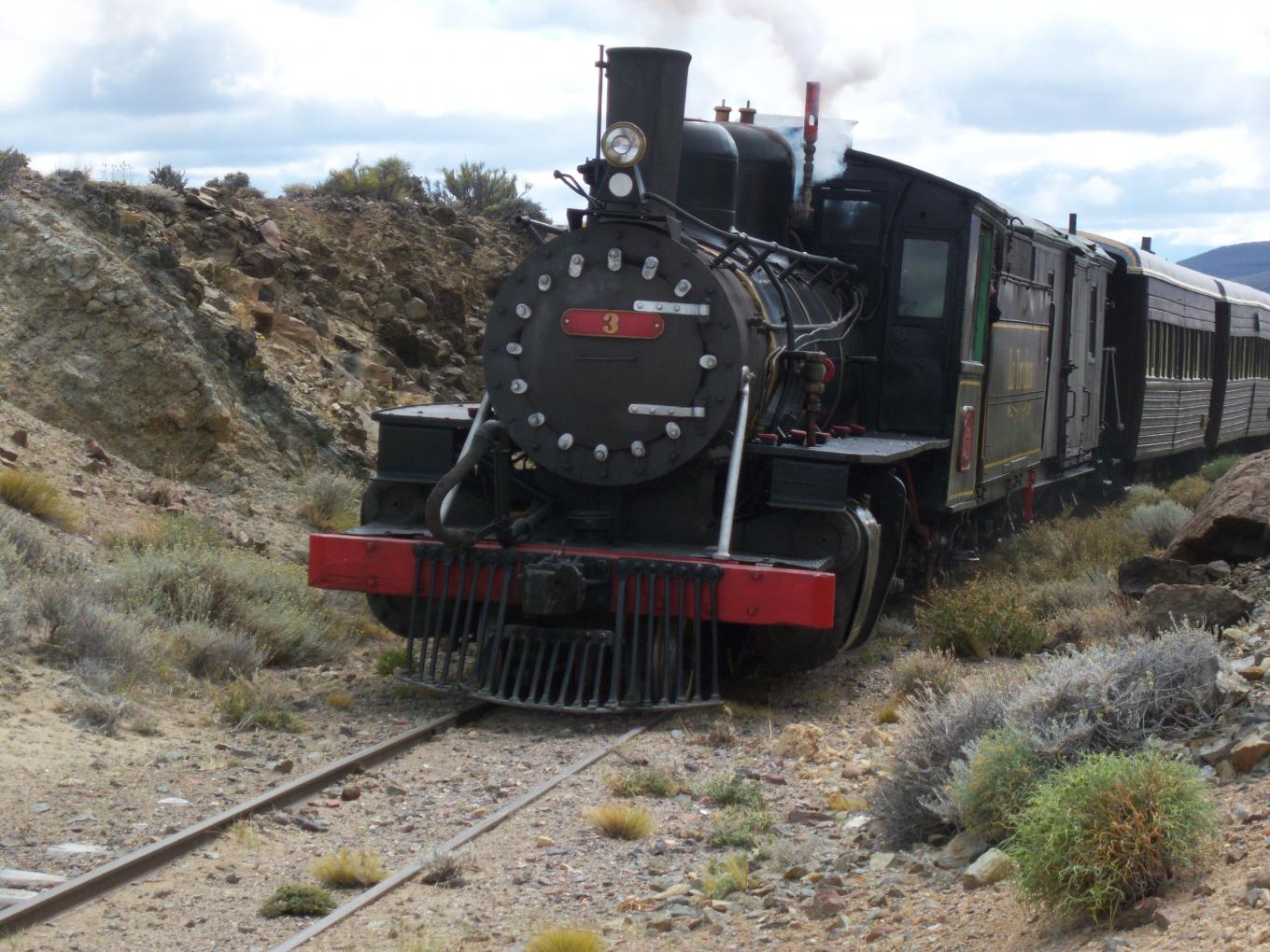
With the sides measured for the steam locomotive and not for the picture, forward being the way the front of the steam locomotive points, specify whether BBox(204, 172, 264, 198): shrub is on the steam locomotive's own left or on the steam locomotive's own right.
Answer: on the steam locomotive's own right

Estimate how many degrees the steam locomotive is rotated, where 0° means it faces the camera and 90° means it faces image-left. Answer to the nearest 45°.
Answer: approximately 45°

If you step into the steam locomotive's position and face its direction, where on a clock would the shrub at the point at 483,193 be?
The shrub is roughly at 4 o'clock from the steam locomotive.

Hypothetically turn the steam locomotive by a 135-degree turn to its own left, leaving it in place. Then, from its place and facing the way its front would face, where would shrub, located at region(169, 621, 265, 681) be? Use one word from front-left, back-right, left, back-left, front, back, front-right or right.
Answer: back

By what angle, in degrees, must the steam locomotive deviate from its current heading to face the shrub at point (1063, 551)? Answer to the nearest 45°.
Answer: approximately 180°

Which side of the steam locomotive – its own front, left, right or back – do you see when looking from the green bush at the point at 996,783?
front

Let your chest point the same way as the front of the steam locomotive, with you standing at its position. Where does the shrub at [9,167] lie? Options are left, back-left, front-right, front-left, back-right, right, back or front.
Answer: right

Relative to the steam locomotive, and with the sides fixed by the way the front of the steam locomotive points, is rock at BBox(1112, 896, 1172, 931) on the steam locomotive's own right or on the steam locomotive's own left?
on the steam locomotive's own left

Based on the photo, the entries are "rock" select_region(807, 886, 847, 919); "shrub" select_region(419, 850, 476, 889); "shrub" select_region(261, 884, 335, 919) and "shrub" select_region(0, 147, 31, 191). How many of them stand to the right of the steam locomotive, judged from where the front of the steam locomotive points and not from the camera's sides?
1

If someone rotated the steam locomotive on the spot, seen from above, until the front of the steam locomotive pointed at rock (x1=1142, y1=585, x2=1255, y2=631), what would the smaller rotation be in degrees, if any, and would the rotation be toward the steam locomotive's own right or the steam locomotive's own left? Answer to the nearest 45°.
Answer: approximately 135° to the steam locomotive's own left

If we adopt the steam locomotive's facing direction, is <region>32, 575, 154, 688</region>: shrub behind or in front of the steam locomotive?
in front

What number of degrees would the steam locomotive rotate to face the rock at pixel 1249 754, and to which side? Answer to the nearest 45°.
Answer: approximately 90° to its left

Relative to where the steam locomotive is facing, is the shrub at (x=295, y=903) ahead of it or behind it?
ahead

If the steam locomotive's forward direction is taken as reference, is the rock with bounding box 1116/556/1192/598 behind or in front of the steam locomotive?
behind
